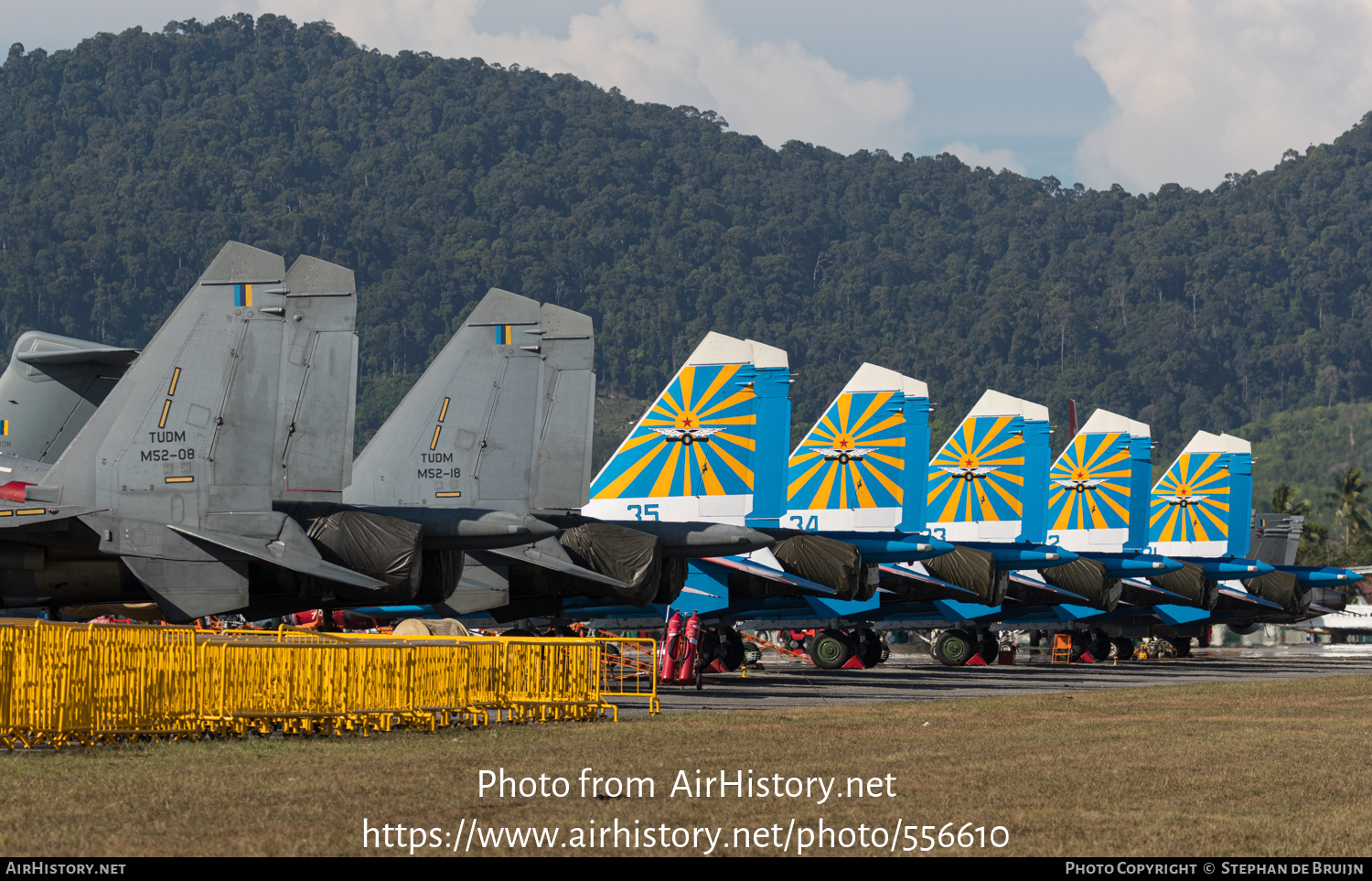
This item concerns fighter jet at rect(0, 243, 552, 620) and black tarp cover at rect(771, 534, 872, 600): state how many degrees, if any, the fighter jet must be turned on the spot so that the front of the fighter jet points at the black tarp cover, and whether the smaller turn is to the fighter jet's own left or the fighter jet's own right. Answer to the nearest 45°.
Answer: approximately 135° to the fighter jet's own right

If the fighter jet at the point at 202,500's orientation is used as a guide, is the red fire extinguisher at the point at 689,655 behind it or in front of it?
behind

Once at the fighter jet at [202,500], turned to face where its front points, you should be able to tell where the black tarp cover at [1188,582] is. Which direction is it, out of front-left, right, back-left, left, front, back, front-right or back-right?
back-right

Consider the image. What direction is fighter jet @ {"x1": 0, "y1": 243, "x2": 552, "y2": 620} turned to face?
to the viewer's left

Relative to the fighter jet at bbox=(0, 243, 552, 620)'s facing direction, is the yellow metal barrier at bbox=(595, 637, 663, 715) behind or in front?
behind

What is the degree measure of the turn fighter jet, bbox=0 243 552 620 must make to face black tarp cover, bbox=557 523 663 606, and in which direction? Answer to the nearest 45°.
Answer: approximately 135° to its right

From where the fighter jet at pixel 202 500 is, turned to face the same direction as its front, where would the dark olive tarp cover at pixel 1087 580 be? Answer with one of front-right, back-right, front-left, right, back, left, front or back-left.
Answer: back-right
